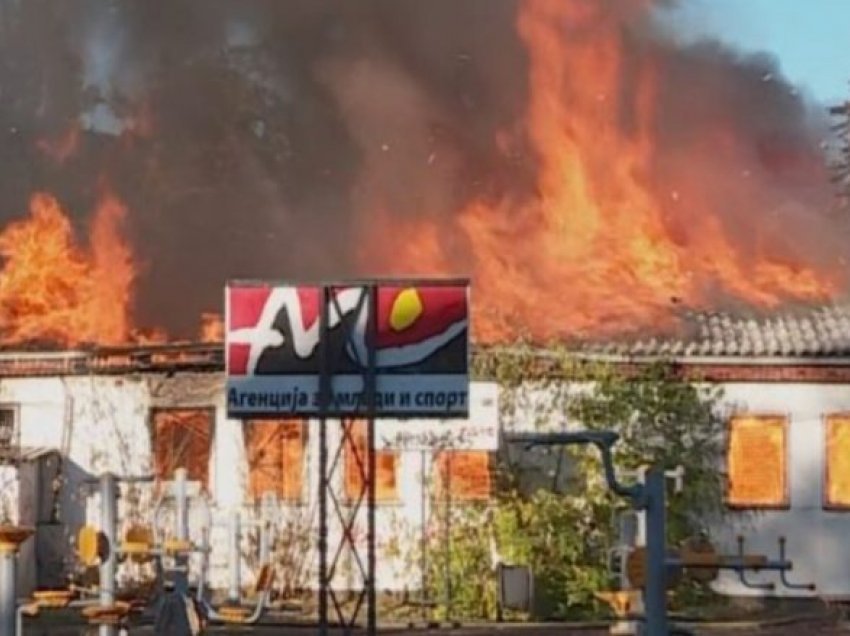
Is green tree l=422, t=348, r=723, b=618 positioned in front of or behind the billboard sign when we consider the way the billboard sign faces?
behind

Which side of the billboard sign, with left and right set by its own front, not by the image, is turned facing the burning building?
back

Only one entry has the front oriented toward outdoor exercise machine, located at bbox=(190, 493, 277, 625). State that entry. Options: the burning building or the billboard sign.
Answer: the burning building

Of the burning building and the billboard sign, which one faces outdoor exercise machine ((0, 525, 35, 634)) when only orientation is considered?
the burning building

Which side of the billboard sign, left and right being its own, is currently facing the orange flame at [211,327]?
back

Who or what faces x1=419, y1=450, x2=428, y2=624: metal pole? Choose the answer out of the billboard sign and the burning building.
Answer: the burning building

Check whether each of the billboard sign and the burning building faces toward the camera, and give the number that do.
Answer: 2

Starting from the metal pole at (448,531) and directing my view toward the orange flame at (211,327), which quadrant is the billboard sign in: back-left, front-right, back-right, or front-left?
back-left

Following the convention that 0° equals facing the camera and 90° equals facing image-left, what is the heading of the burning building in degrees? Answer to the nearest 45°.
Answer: approximately 0°

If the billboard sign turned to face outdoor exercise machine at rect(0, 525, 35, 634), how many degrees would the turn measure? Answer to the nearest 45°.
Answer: approximately 90° to its right

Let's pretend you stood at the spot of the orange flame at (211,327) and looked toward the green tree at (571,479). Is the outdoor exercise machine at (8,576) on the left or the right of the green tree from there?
right

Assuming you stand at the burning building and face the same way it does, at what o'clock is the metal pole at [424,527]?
The metal pole is roughly at 12 o'clock from the burning building.

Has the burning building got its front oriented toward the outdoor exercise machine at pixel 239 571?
yes

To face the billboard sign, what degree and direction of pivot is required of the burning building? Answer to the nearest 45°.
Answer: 0° — it already faces it
